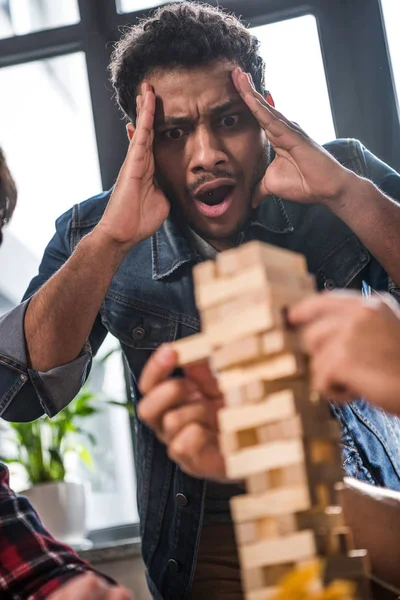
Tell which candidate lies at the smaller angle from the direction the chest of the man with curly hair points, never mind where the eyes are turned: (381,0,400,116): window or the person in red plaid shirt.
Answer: the person in red plaid shirt

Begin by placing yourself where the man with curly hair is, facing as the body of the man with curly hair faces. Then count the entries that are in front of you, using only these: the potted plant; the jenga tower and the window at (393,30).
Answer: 1

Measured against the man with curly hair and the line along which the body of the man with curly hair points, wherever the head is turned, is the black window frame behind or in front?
behind

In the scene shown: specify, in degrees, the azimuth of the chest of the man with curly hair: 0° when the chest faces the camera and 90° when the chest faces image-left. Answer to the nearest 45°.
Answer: approximately 0°

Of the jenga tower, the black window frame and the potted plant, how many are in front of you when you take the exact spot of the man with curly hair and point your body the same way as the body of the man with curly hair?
1

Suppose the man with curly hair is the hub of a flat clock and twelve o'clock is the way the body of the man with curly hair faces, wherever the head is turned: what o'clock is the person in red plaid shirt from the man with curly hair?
The person in red plaid shirt is roughly at 1 o'clock from the man with curly hair.

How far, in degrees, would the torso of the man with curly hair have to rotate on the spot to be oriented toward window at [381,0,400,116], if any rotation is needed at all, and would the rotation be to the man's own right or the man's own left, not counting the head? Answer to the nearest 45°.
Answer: approximately 135° to the man's own left

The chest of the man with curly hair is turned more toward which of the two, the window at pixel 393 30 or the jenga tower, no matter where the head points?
the jenga tower

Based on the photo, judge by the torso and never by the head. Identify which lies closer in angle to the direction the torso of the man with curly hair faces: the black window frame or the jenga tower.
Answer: the jenga tower
